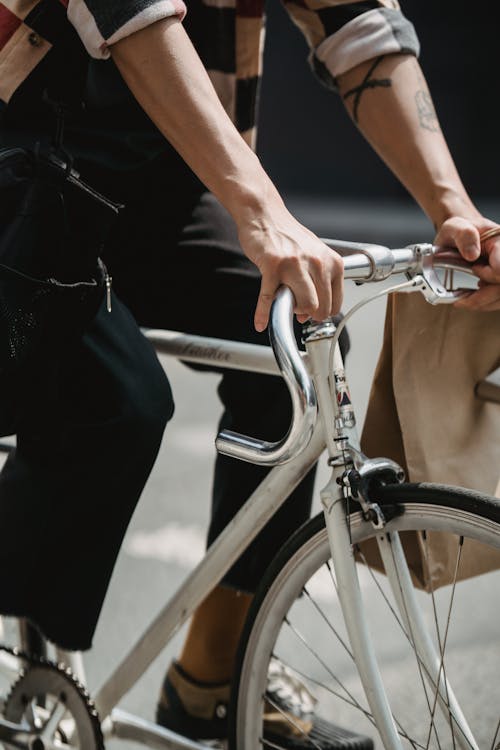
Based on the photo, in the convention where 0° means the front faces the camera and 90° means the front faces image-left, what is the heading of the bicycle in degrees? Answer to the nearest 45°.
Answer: approximately 315°
